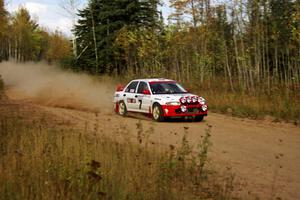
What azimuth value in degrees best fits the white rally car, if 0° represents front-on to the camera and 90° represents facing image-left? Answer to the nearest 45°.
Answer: approximately 315°
